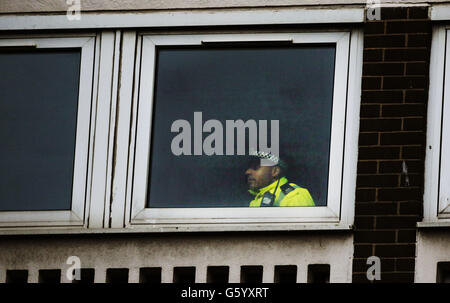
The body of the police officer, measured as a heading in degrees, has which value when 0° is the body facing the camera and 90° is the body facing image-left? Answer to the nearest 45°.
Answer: approximately 45°

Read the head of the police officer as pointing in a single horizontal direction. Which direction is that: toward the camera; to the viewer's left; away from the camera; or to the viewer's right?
to the viewer's left

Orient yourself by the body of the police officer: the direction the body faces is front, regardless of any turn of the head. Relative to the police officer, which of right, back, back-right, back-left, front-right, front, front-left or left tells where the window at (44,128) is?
front-right
